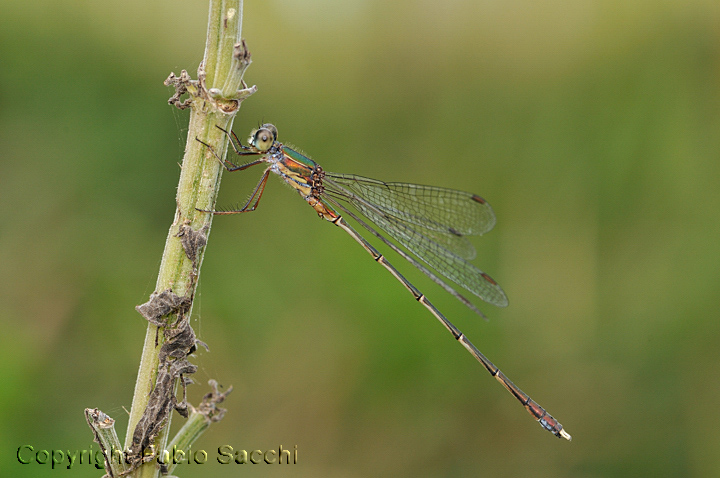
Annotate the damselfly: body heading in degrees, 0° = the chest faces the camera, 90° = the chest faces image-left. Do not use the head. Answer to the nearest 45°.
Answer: approximately 90°
